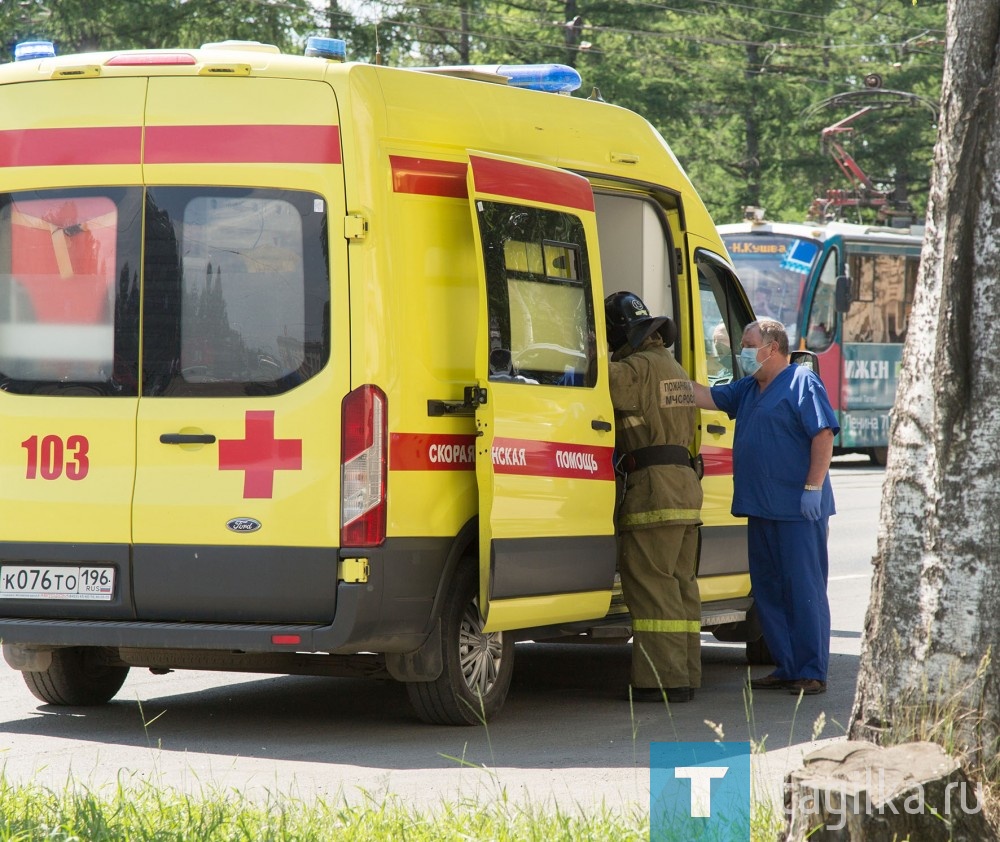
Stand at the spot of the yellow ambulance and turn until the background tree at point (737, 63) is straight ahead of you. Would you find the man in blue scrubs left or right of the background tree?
right

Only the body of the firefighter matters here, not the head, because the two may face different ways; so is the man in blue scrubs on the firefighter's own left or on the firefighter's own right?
on the firefighter's own right

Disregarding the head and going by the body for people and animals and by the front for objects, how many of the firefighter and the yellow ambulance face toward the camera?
0

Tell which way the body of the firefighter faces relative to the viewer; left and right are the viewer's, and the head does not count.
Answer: facing away from the viewer and to the left of the viewer

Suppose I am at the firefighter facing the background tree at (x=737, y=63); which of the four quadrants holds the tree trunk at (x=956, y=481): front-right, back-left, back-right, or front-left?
back-right

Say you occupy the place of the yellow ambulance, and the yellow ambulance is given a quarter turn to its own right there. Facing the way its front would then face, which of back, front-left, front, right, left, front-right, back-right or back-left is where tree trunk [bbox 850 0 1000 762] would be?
front

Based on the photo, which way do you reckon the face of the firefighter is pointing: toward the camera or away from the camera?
away from the camera

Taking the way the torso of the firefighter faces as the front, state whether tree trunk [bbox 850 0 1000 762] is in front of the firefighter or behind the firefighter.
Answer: behind

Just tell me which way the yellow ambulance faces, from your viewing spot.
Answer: facing away from the viewer and to the right of the viewer

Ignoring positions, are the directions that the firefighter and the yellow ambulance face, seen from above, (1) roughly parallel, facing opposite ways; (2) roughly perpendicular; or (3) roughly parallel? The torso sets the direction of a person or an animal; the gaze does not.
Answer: roughly perpendicular

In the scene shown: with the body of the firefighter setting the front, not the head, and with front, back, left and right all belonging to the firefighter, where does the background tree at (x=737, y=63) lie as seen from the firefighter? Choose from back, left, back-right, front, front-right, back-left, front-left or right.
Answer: front-right

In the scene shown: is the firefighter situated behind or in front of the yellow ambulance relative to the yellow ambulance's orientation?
in front
